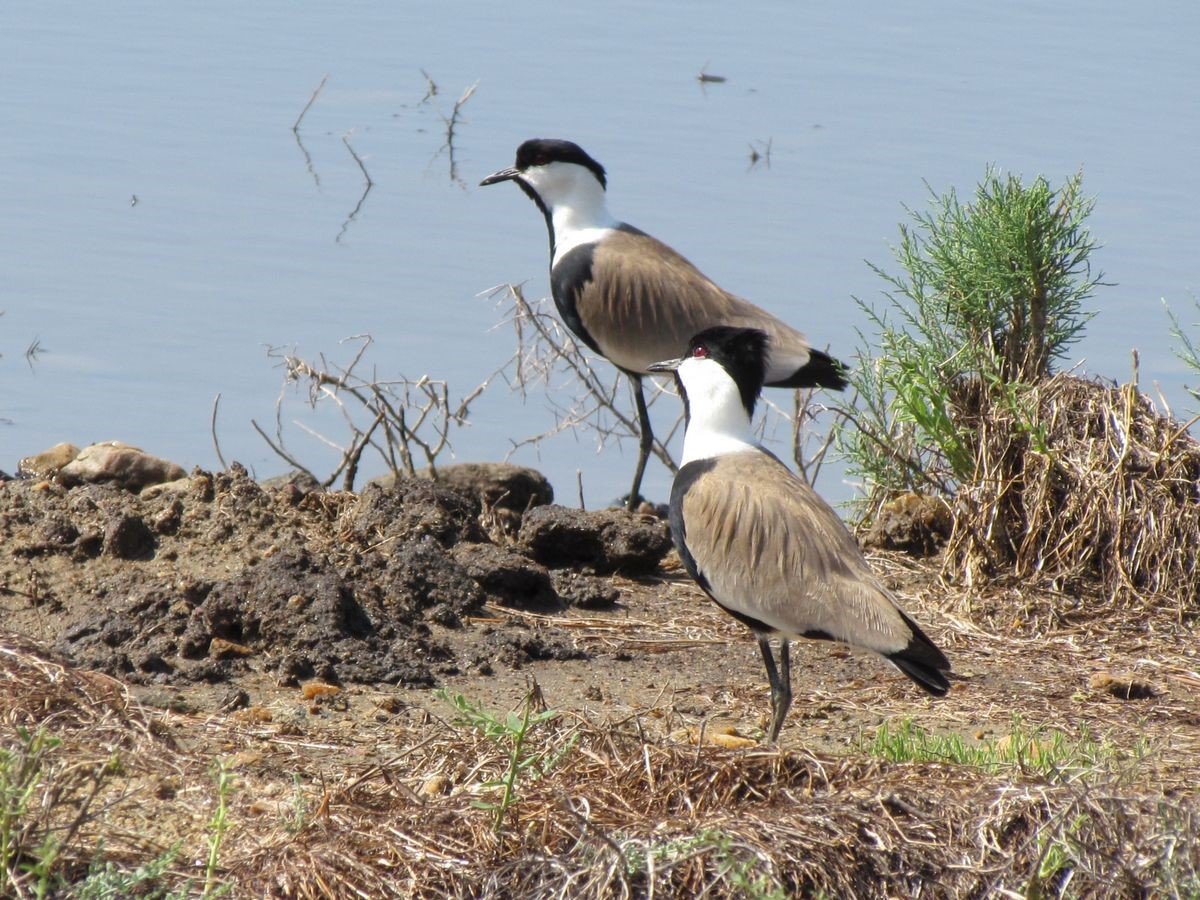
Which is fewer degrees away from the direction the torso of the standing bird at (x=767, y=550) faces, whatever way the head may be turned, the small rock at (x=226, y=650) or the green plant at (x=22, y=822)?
the small rock

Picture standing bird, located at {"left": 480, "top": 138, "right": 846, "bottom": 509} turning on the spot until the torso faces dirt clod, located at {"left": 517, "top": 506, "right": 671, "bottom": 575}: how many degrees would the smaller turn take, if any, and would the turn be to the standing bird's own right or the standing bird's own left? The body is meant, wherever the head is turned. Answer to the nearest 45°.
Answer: approximately 90° to the standing bird's own left

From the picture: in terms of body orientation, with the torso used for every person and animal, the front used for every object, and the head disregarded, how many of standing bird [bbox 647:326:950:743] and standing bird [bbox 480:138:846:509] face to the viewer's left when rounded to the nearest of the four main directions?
2

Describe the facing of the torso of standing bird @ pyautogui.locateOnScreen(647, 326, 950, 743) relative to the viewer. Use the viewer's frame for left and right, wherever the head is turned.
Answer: facing to the left of the viewer

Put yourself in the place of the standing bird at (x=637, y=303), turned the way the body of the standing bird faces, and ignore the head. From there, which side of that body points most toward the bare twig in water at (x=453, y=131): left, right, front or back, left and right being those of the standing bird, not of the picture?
right

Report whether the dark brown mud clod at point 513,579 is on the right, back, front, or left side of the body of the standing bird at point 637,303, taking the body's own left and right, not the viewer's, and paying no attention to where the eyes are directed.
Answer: left

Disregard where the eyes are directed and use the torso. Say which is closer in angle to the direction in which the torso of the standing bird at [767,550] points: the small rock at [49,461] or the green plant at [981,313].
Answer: the small rock

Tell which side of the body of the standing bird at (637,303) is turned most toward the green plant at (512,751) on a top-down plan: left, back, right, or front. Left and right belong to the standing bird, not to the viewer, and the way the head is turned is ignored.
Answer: left

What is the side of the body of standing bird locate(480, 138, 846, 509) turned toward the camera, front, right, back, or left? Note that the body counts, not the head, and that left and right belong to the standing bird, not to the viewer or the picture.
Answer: left

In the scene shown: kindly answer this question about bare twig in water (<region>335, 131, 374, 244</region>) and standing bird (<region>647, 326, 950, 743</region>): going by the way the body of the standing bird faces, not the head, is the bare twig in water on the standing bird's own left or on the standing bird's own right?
on the standing bird's own right

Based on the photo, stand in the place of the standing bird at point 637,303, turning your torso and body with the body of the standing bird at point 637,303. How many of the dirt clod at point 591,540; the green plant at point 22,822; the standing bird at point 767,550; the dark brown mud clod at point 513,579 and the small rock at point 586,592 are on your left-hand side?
5

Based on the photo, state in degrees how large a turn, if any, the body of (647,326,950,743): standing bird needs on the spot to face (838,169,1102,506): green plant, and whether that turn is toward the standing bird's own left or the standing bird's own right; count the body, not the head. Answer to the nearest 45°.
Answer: approximately 90° to the standing bird's own right

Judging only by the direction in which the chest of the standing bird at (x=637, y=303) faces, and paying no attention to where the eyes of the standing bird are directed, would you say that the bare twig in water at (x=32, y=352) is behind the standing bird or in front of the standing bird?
in front

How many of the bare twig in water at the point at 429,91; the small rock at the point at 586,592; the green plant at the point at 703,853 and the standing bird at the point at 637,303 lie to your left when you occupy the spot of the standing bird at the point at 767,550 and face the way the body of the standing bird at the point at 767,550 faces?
1

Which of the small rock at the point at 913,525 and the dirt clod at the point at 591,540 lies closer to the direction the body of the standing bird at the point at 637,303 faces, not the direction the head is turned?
the dirt clod

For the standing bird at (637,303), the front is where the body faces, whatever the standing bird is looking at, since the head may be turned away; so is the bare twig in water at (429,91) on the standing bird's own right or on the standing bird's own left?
on the standing bird's own right

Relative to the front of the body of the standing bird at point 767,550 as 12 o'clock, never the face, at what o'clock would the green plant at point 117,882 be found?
The green plant is roughly at 10 o'clock from the standing bird.
